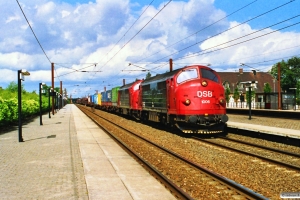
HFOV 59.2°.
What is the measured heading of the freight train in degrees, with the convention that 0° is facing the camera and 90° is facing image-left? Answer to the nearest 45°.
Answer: approximately 315°

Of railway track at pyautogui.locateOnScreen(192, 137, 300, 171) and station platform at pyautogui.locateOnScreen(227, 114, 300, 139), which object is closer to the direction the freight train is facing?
the railway track

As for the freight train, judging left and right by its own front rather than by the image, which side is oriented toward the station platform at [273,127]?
left
